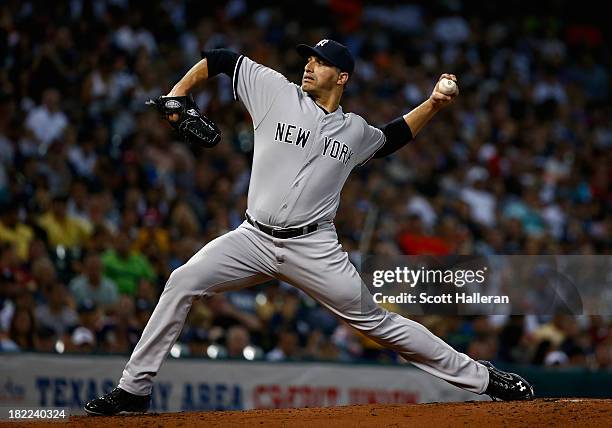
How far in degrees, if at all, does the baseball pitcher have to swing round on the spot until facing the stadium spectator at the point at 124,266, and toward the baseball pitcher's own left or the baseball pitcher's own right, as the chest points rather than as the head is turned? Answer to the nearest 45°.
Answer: approximately 180°

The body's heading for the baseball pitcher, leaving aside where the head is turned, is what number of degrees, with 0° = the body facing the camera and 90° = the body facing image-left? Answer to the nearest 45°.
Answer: approximately 0°

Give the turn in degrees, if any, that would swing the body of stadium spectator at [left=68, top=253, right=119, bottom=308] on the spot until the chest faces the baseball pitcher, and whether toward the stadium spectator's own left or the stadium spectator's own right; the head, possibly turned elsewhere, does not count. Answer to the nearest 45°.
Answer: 0° — they already face them

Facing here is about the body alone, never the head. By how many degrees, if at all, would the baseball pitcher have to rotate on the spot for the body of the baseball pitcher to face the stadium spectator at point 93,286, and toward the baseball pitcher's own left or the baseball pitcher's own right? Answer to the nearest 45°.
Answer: approximately 135° to the baseball pitcher's own right

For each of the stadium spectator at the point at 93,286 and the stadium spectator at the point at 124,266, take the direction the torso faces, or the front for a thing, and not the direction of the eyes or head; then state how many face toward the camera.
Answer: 2
